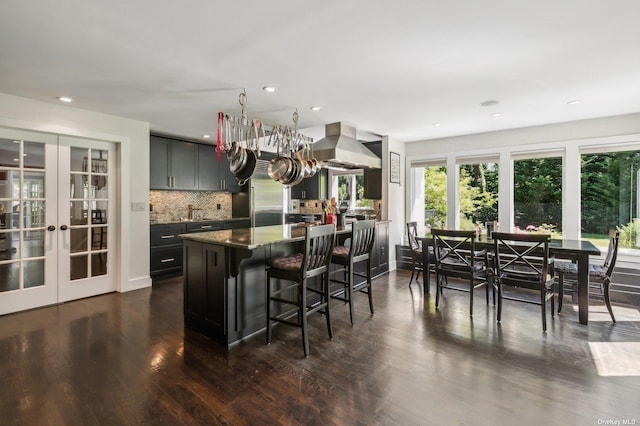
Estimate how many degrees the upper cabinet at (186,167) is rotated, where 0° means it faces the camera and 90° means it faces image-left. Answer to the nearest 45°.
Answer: approximately 315°

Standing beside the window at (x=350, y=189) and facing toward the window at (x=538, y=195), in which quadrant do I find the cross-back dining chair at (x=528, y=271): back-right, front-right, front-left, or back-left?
front-right

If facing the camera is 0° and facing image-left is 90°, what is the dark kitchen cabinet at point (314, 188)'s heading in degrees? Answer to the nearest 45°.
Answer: approximately 45°

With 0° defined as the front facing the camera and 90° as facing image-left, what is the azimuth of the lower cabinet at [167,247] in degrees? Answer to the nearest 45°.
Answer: approximately 315°

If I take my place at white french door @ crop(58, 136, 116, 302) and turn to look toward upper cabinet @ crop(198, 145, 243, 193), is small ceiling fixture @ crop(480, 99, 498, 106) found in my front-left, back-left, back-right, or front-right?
front-right

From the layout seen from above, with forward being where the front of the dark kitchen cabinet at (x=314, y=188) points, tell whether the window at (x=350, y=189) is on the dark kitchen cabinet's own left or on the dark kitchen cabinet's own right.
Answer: on the dark kitchen cabinet's own left

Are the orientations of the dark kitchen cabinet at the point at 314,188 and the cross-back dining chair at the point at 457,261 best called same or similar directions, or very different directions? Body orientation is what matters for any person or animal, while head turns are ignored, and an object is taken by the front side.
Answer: very different directions

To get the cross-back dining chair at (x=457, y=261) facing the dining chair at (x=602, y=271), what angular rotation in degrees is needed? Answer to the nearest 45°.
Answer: approximately 45° to its right

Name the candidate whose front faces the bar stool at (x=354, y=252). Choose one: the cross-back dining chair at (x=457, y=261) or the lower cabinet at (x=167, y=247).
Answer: the lower cabinet

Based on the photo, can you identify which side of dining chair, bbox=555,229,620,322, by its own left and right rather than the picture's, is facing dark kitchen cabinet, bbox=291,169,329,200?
front

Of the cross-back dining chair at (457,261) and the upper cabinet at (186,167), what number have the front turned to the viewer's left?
0

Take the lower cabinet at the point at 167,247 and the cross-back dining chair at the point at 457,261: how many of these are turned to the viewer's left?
0

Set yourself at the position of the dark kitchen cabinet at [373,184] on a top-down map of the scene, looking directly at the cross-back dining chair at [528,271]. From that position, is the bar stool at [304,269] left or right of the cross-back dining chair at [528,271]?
right

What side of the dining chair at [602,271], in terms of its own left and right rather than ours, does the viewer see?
left

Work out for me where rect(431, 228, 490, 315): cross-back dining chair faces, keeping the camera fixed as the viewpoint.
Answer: facing away from the viewer and to the right of the viewer

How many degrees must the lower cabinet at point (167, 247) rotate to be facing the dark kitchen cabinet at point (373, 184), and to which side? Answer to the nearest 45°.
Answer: approximately 45° to its left

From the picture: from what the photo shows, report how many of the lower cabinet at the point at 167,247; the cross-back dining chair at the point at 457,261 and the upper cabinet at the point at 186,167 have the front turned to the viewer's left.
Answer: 0
